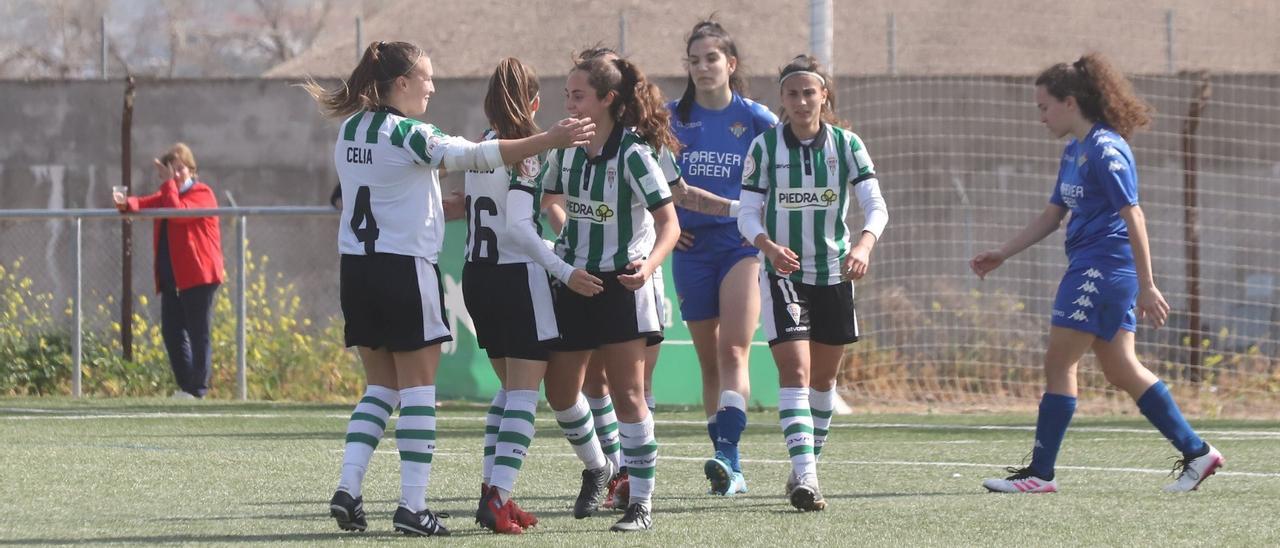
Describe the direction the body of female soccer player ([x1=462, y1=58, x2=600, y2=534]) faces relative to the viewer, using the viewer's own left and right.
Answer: facing away from the viewer and to the right of the viewer

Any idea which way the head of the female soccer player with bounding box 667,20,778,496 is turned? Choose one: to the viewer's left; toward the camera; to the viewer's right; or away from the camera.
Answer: toward the camera

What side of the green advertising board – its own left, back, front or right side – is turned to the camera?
front

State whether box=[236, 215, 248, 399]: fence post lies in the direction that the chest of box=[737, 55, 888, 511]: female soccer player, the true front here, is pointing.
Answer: no

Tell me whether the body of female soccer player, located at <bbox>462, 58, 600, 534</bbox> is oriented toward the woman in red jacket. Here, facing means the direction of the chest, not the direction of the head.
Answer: no

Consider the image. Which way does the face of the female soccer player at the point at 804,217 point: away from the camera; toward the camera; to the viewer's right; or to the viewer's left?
toward the camera

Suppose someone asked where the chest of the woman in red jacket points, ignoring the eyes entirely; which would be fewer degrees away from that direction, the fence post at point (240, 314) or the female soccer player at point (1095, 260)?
the female soccer player

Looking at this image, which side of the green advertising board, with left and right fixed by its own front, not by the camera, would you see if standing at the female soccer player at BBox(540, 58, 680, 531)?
front

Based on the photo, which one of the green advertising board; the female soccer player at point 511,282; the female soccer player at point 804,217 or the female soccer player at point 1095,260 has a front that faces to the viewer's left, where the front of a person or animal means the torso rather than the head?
the female soccer player at point 1095,260

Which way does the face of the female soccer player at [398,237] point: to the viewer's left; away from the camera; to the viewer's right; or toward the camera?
to the viewer's right

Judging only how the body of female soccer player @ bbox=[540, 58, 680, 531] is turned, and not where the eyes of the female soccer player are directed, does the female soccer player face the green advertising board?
no

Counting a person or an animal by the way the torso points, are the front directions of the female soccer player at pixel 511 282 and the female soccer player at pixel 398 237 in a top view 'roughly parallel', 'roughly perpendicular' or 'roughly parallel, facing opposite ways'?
roughly parallel

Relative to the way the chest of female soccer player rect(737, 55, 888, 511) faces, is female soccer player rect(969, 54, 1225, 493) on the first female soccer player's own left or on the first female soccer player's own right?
on the first female soccer player's own left

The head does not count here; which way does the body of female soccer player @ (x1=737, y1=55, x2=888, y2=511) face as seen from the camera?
toward the camera
